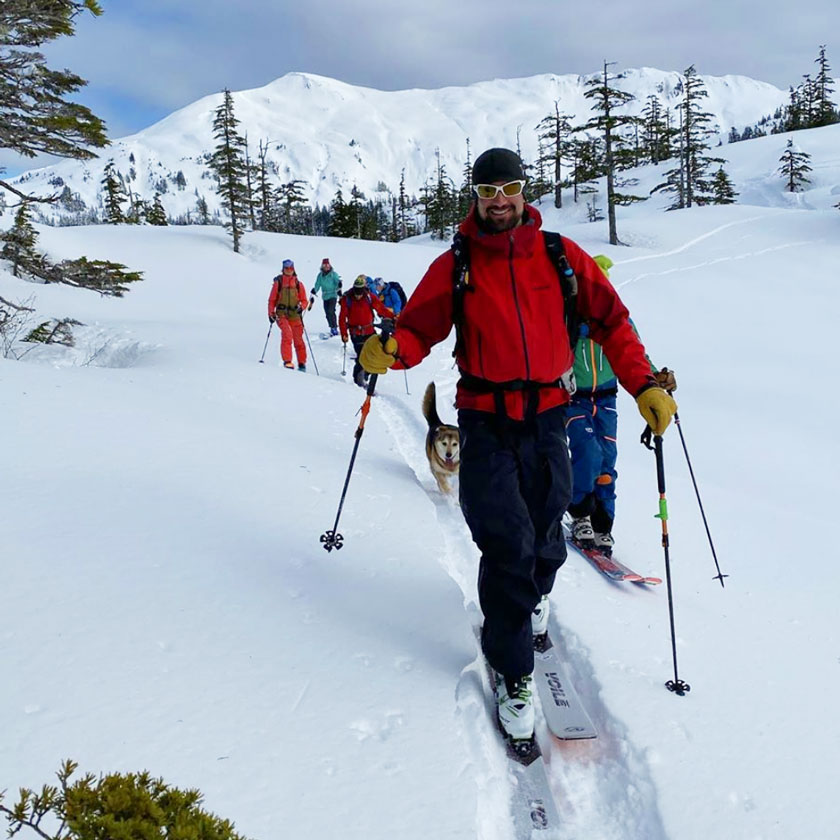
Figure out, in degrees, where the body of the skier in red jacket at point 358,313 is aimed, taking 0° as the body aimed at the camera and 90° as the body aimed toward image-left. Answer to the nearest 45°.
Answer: approximately 0°

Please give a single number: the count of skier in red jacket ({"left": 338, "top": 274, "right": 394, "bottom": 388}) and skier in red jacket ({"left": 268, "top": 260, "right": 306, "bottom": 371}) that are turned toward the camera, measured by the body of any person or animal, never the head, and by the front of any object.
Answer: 2

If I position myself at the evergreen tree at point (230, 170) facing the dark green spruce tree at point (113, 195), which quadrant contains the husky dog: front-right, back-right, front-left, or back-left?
back-left

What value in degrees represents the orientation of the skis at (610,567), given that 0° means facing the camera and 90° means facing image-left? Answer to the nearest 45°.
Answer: approximately 315°

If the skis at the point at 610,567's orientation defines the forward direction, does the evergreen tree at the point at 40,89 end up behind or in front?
behind

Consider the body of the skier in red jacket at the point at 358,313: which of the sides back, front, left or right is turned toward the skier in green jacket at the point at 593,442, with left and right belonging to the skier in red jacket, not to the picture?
front

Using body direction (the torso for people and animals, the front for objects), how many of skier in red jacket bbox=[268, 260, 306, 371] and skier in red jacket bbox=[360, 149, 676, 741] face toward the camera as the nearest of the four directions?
2

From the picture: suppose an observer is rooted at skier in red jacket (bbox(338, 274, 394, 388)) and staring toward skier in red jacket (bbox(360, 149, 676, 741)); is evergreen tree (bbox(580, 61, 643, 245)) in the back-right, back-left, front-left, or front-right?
back-left

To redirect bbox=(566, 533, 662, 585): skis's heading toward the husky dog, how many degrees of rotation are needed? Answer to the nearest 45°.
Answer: approximately 180°

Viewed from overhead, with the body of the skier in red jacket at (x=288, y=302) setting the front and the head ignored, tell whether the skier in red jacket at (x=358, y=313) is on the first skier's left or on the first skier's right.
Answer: on the first skier's left

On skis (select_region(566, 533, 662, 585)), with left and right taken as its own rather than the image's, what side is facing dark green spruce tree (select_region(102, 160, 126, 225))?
back
